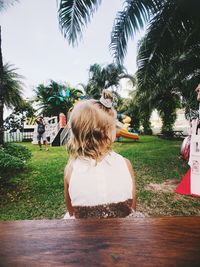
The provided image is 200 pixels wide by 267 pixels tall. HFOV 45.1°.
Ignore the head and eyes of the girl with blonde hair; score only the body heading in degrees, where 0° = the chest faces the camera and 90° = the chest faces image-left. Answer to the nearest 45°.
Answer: approximately 180°

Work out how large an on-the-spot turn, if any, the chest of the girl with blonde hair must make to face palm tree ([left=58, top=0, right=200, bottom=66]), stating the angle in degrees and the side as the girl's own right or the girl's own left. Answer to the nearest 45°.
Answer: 0° — they already face it

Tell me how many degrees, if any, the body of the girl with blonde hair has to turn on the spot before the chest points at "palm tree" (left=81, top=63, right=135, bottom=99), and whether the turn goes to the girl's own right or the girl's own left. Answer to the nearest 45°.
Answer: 0° — they already face it
